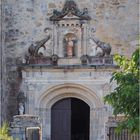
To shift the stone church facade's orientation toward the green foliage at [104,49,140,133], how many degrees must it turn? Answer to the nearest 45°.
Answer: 0° — it already faces it

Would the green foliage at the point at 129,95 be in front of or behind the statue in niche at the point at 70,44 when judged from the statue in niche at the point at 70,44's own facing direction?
in front

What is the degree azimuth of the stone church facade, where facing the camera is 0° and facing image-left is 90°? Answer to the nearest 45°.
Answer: approximately 0°

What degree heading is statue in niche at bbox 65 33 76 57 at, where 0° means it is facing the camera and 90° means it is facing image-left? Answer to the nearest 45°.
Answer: approximately 0°
